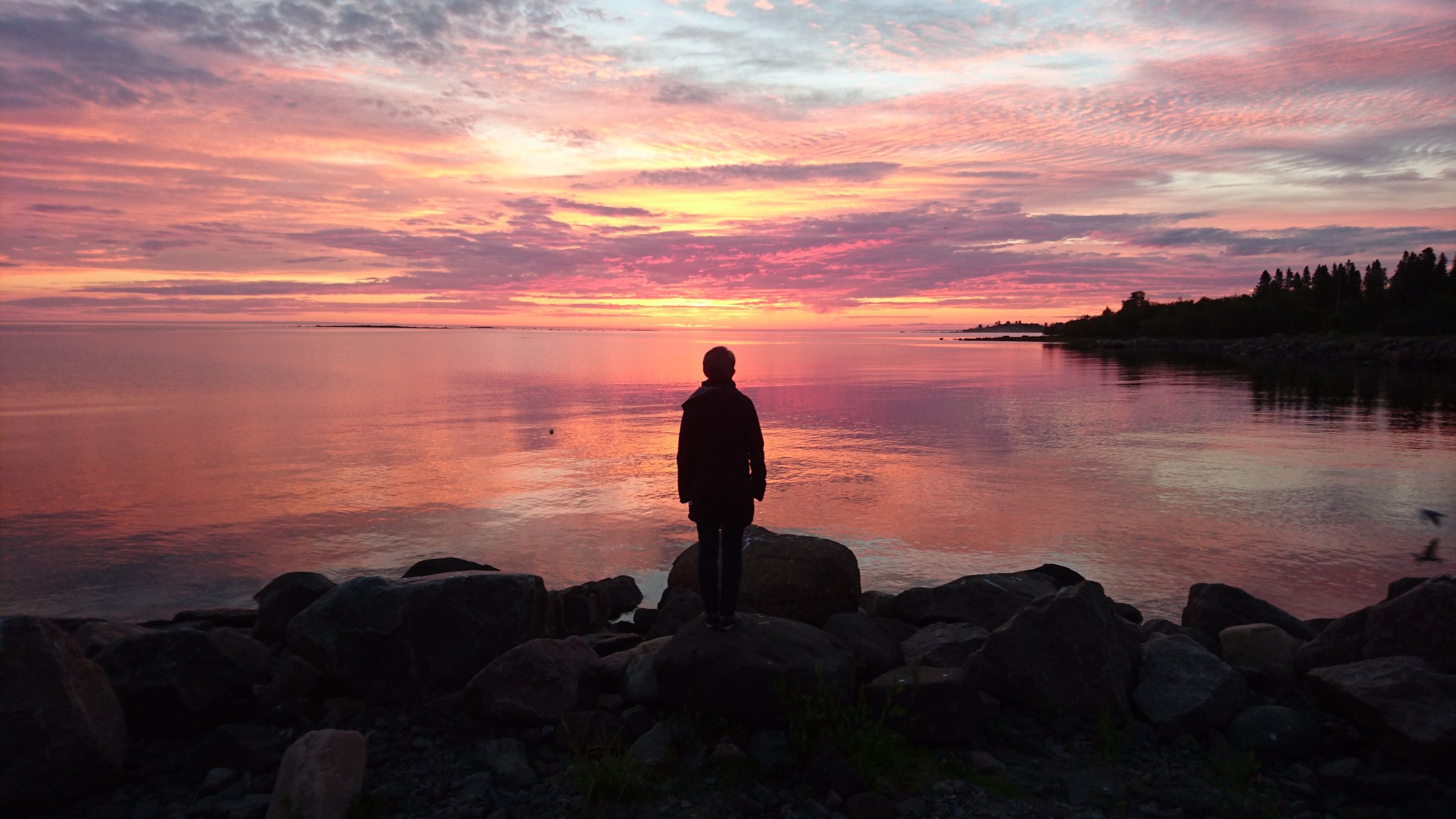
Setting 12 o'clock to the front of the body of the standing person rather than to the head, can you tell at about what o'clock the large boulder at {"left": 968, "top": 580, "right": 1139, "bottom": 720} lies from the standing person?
The large boulder is roughly at 3 o'clock from the standing person.

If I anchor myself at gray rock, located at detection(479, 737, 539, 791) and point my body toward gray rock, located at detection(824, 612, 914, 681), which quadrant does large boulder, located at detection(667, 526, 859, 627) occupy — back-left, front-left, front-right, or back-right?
front-left

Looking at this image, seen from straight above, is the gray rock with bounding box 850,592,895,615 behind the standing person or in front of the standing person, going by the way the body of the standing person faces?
in front

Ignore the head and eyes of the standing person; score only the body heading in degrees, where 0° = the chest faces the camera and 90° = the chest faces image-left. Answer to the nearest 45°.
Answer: approximately 180°

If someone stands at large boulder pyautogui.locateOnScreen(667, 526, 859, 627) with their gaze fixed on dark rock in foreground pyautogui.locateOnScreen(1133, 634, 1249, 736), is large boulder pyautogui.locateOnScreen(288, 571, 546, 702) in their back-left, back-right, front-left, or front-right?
back-right

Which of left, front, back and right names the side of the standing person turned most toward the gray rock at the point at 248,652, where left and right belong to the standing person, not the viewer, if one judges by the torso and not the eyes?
left

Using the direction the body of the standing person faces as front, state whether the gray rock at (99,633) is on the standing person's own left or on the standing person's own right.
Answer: on the standing person's own left

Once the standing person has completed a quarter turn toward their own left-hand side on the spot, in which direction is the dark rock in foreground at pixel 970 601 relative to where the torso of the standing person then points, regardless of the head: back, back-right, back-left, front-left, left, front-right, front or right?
back-right

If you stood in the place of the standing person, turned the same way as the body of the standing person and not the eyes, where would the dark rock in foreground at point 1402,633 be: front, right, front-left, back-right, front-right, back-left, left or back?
right

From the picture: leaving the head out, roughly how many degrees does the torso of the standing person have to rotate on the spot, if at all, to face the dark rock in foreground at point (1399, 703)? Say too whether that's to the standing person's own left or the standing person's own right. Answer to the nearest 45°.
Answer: approximately 90° to the standing person's own right

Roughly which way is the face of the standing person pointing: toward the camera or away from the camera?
away from the camera

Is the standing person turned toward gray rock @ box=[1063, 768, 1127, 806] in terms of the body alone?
no

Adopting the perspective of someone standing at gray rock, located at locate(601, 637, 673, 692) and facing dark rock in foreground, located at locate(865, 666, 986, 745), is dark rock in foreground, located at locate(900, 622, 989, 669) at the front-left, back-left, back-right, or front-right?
front-left

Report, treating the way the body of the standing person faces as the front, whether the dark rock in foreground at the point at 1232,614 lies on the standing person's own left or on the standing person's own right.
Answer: on the standing person's own right
